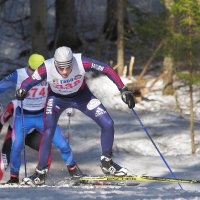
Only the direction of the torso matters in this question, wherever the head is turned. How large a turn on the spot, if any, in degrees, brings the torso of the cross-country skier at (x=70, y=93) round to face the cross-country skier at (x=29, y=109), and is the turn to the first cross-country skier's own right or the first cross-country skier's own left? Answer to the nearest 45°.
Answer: approximately 135° to the first cross-country skier's own right

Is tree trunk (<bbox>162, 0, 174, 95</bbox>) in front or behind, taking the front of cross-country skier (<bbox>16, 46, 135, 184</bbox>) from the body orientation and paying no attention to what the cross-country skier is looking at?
behind

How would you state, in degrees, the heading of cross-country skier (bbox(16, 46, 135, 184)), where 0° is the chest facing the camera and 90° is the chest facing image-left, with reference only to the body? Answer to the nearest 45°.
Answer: approximately 0°

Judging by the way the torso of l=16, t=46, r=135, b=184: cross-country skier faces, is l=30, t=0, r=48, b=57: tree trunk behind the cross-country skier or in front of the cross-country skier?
behind

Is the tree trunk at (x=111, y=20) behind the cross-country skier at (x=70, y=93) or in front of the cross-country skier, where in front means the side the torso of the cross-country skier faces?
behind

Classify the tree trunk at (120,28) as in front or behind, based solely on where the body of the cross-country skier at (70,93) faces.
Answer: behind
